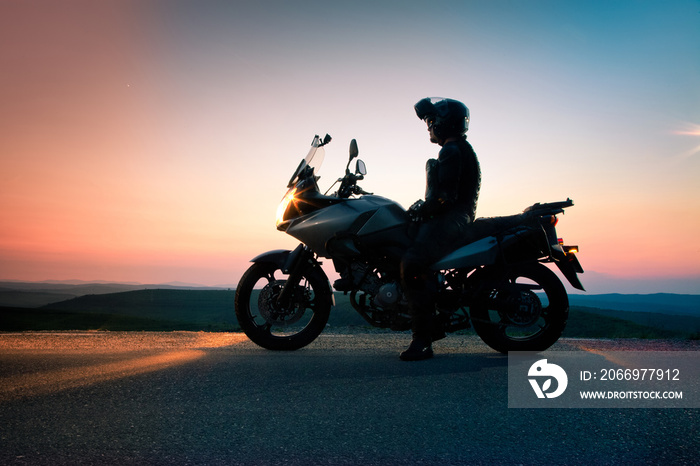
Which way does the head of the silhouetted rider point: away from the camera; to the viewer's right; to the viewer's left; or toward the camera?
to the viewer's left

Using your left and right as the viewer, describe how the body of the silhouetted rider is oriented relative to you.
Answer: facing to the left of the viewer

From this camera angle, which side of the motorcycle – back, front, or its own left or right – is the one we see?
left
